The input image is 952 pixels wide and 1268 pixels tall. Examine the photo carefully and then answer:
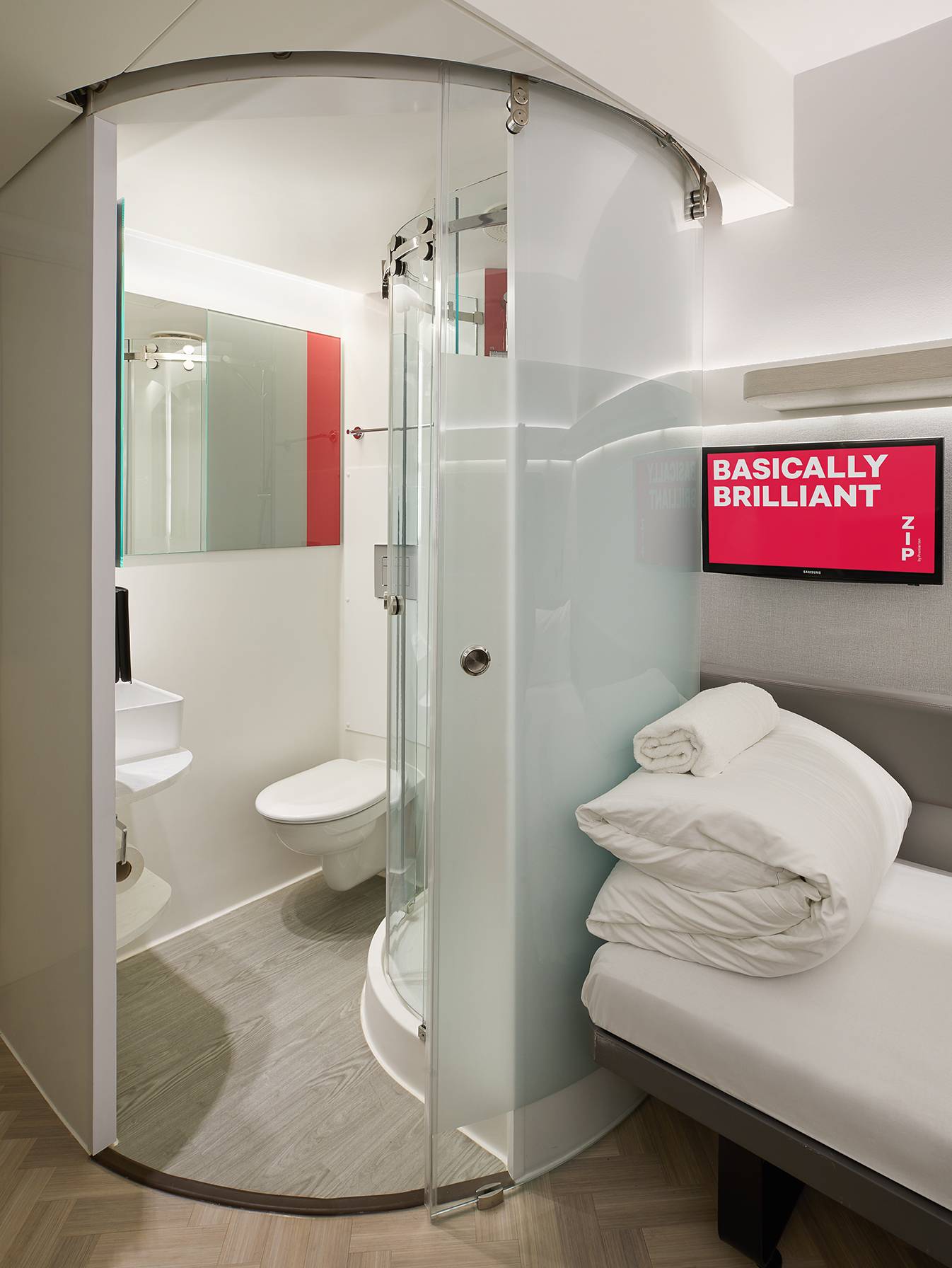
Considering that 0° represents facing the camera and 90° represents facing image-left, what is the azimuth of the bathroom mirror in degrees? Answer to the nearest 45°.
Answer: approximately 315°

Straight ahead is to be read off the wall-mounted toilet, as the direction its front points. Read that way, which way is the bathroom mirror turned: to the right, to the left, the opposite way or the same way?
to the left

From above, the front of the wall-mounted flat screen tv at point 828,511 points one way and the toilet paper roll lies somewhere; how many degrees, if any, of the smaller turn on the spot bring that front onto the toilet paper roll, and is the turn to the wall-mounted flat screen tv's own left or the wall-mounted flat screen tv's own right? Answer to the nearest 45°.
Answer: approximately 45° to the wall-mounted flat screen tv's own right
